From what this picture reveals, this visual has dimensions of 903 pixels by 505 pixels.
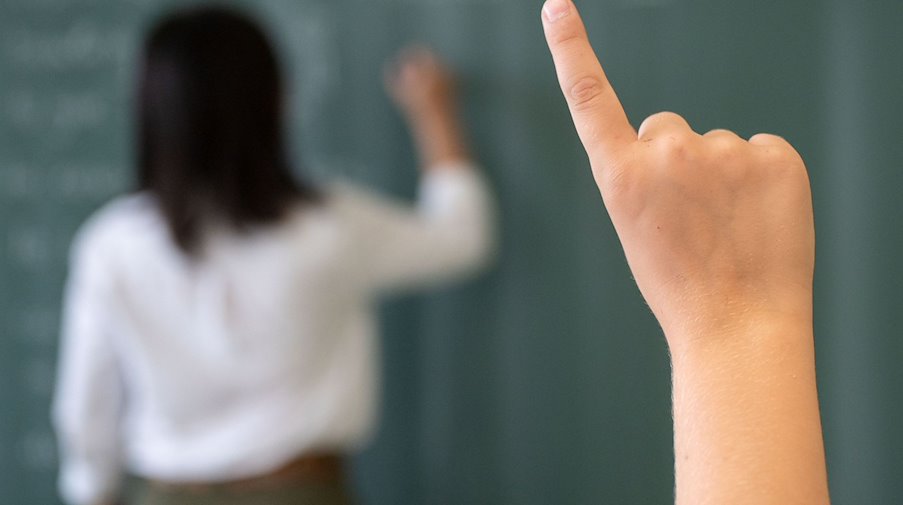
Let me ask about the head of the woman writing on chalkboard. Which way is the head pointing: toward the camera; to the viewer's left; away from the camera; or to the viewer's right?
away from the camera

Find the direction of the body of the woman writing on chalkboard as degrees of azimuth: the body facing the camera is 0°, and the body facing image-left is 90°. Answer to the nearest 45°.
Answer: approximately 180°
